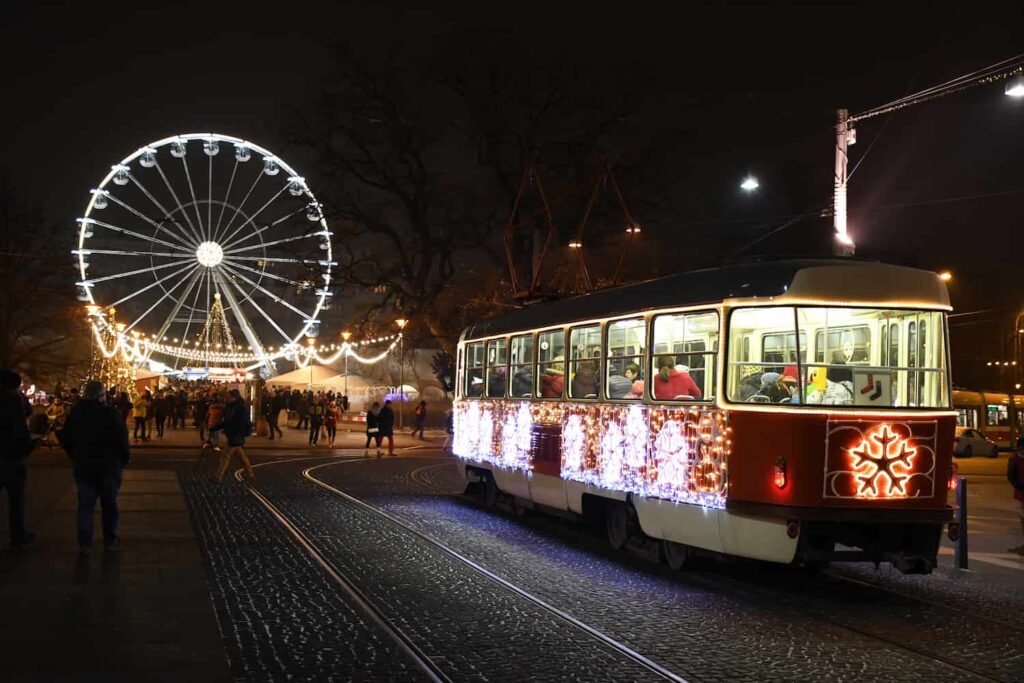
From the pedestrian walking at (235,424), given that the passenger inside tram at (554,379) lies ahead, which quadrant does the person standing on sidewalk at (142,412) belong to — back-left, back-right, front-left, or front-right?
back-left

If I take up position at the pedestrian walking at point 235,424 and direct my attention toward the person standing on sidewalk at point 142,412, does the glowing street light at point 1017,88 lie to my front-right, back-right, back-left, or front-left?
back-right

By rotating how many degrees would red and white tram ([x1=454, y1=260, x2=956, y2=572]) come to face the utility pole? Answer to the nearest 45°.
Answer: approximately 45° to its right

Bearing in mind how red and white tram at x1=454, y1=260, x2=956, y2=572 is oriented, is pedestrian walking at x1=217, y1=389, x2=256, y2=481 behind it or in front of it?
in front

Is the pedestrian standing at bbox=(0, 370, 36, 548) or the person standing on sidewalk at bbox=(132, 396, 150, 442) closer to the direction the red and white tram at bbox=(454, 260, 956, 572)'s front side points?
the person standing on sidewalk

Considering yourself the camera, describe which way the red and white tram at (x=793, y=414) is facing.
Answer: facing away from the viewer and to the left of the viewer

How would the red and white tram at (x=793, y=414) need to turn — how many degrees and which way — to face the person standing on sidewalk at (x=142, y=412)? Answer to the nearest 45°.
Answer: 0° — it already faces them
